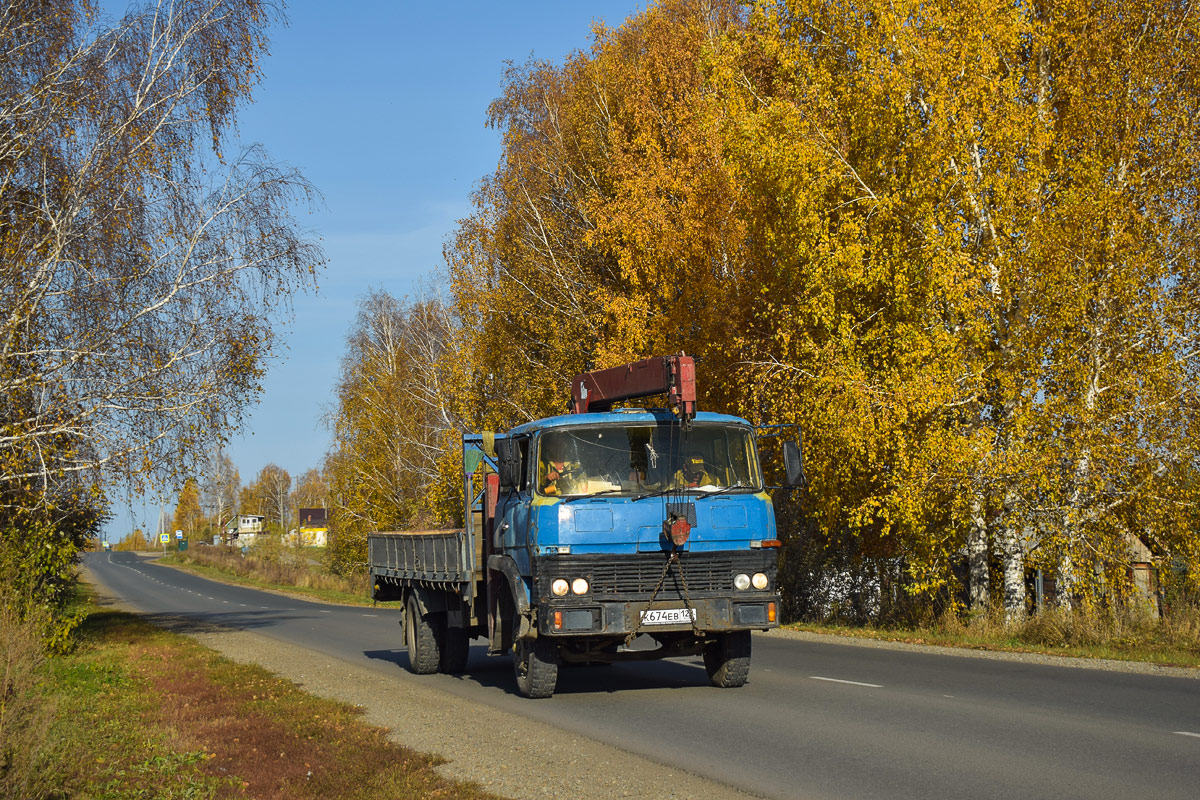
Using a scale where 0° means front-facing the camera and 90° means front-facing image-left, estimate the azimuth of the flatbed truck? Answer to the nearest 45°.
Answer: approximately 315°

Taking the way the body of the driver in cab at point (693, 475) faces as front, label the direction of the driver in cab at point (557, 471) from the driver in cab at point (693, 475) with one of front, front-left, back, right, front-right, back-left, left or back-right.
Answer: back-right
